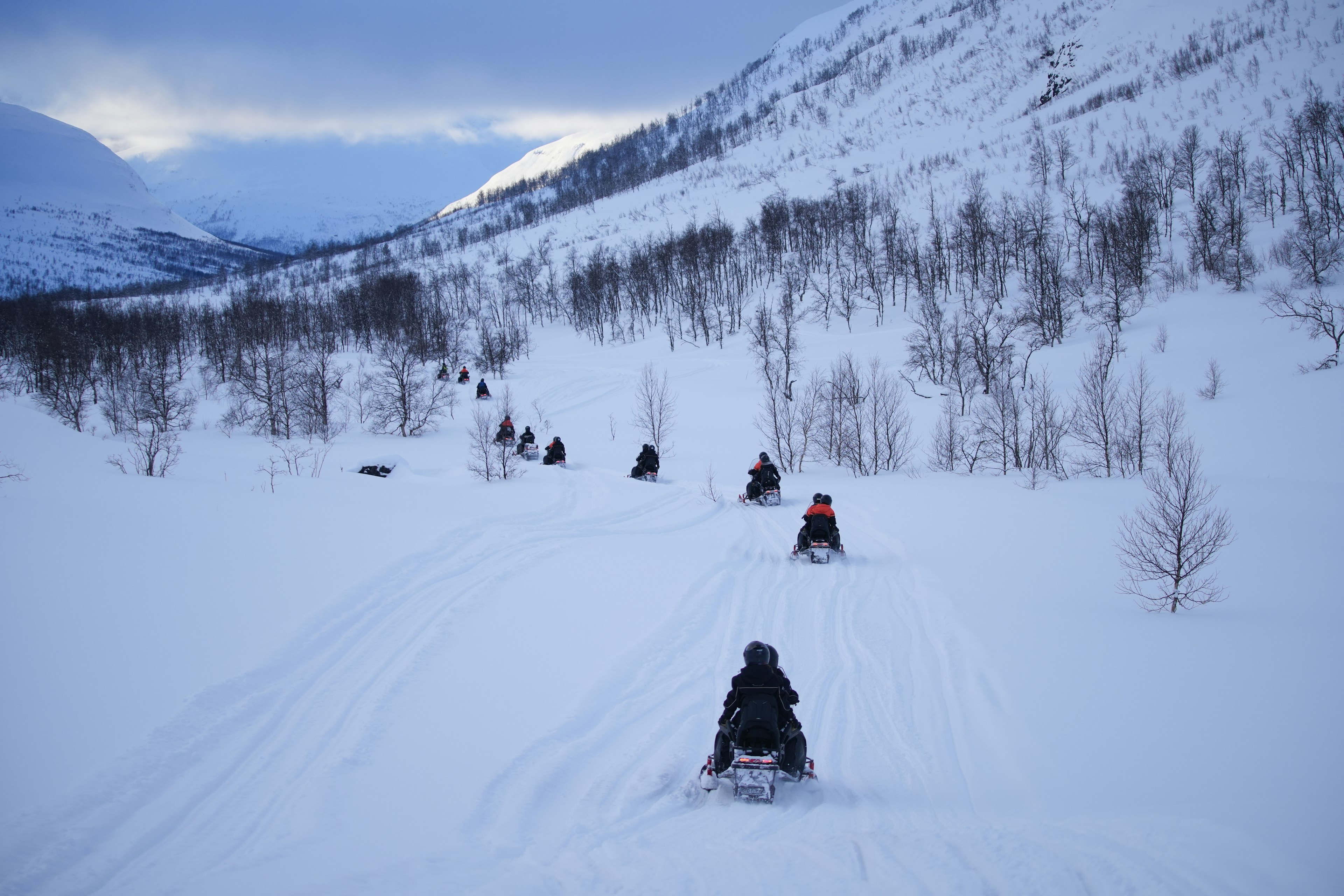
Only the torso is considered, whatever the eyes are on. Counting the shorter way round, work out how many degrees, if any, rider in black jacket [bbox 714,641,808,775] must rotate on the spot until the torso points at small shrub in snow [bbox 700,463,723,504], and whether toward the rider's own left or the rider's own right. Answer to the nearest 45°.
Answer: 0° — they already face it

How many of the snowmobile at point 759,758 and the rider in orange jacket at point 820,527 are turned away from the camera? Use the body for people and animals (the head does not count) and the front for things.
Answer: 2

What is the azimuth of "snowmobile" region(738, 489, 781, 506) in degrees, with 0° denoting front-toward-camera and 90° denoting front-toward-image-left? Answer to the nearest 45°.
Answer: approximately 135°

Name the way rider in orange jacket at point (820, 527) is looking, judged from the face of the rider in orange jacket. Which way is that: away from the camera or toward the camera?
away from the camera

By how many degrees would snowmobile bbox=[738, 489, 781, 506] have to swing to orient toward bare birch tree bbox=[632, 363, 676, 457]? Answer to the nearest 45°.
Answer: approximately 45° to its right

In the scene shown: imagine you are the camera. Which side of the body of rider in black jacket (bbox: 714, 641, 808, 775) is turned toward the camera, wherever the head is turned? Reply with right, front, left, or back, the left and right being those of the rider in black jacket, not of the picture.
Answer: back

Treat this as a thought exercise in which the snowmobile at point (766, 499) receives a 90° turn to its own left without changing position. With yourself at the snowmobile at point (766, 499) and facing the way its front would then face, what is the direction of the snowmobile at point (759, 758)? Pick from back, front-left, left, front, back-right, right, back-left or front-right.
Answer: front-left

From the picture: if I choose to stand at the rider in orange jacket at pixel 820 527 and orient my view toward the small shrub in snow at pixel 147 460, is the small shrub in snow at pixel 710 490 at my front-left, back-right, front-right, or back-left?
front-right

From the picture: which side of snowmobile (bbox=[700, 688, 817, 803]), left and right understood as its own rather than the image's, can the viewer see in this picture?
back

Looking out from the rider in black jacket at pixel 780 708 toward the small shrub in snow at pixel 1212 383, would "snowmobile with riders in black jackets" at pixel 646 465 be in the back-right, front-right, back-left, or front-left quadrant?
front-left

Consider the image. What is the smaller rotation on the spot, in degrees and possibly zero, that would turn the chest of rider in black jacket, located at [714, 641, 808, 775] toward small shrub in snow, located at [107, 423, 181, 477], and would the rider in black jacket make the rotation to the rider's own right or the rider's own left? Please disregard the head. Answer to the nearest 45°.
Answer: approximately 45° to the rider's own left

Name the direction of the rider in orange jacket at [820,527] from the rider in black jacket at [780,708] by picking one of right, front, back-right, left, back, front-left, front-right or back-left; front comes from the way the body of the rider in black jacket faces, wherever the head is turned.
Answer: front

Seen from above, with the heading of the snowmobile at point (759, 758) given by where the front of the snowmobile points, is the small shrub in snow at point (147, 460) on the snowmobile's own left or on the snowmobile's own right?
on the snowmobile's own left

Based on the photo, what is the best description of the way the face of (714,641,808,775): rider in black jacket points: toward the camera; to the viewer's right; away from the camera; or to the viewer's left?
away from the camera

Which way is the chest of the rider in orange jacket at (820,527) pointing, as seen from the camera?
away from the camera

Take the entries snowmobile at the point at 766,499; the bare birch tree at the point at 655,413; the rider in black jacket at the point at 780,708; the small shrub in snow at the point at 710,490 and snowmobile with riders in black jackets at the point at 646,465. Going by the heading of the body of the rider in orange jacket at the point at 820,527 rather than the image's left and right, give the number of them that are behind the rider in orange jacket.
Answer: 1
